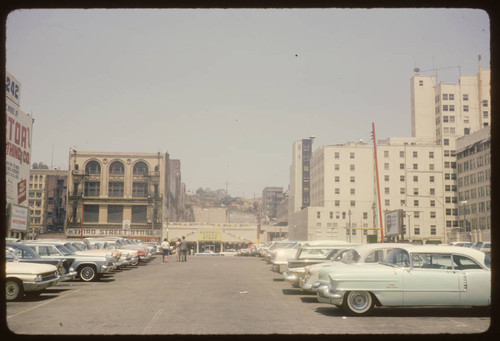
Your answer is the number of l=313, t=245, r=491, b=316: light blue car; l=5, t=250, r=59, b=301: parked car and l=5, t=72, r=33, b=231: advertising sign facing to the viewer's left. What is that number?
1

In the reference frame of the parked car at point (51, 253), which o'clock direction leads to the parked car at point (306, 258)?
the parked car at point (306, 258) is roughly at 1 o'clock from the parked car at point (51, 253).

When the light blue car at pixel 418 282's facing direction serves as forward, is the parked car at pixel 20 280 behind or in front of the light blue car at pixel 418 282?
in front

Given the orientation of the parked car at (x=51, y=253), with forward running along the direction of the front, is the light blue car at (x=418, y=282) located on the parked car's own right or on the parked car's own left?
on the parked car's own right

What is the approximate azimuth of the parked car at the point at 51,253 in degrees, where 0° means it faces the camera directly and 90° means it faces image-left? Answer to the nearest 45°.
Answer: approximately 270°

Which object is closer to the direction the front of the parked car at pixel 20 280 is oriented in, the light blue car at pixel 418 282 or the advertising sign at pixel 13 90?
the light blue car

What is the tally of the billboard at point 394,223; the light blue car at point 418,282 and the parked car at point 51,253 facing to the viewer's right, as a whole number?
1

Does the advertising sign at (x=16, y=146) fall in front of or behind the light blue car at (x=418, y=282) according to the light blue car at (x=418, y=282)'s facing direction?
in front

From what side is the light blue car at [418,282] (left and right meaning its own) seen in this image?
left

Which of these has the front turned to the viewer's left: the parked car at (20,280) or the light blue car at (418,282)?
the light blue car
